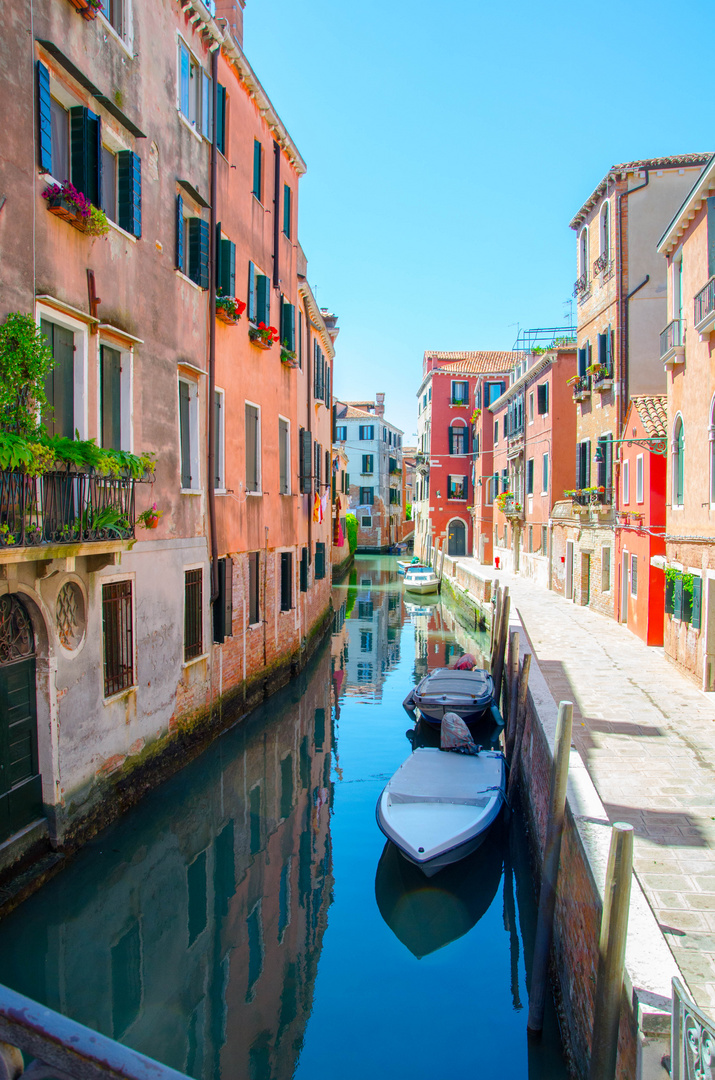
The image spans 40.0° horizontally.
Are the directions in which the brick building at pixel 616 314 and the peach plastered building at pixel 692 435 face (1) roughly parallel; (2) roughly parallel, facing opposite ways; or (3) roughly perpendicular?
roughly parallel

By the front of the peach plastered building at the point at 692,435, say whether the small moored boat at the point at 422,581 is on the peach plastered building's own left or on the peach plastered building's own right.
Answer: on the peach plastered building's own right

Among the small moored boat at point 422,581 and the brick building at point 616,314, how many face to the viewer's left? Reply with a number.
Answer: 1

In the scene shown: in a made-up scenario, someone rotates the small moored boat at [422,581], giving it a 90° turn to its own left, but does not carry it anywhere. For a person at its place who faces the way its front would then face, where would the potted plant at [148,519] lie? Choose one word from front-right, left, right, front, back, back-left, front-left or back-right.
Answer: right

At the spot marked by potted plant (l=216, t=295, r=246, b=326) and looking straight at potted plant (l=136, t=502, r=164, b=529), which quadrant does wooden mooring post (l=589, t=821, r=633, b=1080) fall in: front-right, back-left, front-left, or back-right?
front-left

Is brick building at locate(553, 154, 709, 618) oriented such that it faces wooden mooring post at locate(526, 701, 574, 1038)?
no

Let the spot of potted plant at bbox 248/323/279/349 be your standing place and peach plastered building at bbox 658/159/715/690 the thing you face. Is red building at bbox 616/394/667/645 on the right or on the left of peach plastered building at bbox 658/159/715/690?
left

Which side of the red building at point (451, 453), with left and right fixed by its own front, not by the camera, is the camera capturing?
front

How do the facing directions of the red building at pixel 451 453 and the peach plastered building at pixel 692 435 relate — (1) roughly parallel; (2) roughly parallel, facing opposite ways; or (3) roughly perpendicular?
roughly perpendicular

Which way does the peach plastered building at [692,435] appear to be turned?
to the viewer's left

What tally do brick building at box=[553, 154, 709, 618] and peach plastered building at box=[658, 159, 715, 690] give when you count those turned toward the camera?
0

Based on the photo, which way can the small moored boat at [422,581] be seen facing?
toward the camera

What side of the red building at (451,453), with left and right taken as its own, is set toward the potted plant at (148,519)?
front

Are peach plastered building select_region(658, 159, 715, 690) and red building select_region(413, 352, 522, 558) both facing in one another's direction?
no

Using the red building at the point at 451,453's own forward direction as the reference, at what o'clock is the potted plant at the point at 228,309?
The potted plant is roughly at 12 o'clock from the red building.

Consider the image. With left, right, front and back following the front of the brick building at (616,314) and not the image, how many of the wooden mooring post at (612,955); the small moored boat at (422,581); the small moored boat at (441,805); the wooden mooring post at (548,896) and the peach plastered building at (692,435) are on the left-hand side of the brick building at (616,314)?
4

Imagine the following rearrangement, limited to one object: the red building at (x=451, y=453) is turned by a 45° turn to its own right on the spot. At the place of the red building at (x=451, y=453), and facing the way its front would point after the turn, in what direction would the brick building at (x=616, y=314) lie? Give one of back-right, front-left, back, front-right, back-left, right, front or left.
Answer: front-left

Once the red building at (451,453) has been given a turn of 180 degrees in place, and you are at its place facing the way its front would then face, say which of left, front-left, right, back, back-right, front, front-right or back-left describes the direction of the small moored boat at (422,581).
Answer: back

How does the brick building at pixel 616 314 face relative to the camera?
to the viewer's left
